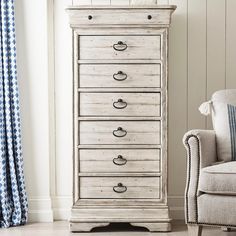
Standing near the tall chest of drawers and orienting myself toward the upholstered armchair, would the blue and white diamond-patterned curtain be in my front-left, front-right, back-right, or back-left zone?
back-right

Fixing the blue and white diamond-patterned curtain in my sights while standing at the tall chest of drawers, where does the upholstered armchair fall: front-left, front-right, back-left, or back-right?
back-left

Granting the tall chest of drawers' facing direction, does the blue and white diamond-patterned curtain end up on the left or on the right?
on its right

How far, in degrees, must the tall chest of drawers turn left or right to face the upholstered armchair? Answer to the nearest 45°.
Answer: approximately 45° to its left

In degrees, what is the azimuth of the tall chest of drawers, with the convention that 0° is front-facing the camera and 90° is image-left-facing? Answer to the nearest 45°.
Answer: approximately 0°

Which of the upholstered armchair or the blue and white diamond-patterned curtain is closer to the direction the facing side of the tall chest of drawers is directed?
the upholstered armchair
